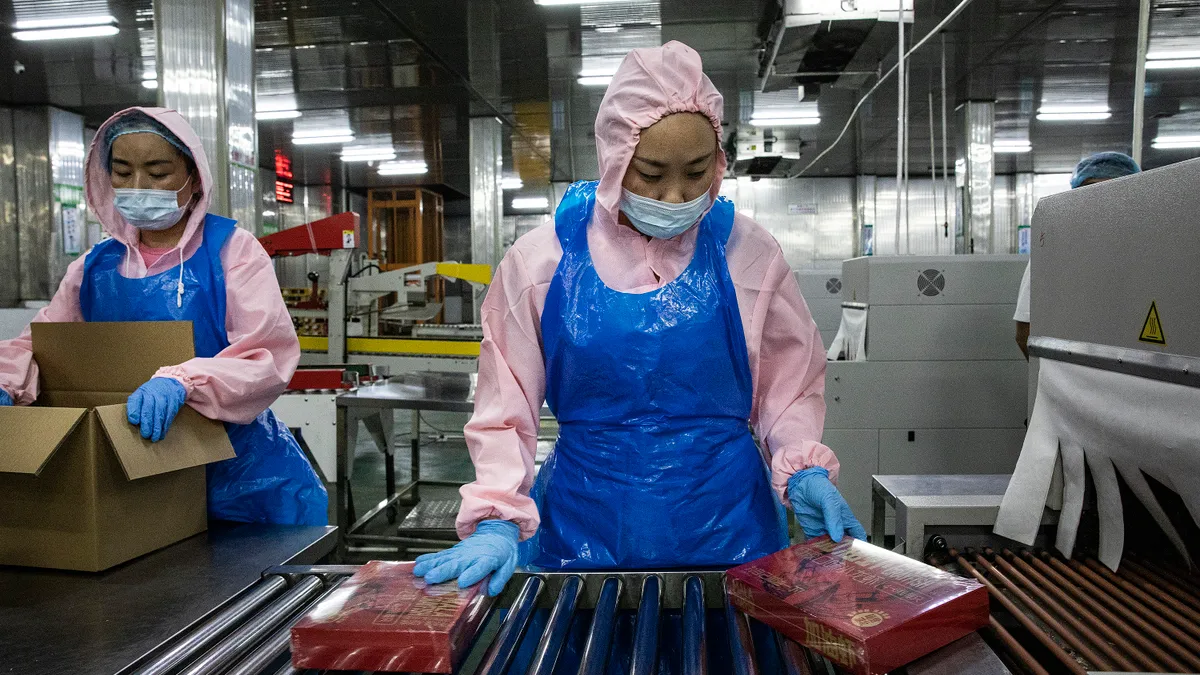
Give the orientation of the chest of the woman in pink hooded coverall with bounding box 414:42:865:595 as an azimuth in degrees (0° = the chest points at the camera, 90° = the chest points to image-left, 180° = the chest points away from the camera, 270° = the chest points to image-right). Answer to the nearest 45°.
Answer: approximately 0°

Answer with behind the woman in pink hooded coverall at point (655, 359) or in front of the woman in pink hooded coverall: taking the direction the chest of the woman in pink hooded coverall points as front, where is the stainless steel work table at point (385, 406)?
behind

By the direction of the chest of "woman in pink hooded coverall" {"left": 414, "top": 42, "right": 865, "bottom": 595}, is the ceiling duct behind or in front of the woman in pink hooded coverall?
behind

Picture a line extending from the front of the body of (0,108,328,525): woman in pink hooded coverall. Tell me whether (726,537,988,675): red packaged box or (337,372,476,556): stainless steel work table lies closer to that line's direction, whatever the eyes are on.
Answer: the red packaged box

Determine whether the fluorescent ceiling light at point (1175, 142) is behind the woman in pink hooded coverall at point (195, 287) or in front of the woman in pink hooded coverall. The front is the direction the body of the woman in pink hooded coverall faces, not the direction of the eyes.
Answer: behind

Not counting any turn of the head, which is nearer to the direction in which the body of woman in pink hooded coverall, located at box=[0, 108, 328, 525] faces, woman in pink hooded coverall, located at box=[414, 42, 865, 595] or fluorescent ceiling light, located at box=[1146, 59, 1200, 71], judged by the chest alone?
the woman in pink hooded coverall

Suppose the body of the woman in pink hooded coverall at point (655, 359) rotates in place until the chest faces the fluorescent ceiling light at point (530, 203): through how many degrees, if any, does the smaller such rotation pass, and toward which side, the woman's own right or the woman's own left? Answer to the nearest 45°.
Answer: approximately 180°

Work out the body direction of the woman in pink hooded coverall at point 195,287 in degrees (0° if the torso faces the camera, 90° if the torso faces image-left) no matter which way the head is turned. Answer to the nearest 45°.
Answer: approximately 45°

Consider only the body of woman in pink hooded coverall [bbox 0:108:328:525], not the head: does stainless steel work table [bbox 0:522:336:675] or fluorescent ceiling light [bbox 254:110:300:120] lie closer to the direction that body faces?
the stainless steel work table

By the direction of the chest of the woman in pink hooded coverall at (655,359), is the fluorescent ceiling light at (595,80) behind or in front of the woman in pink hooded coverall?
behind
